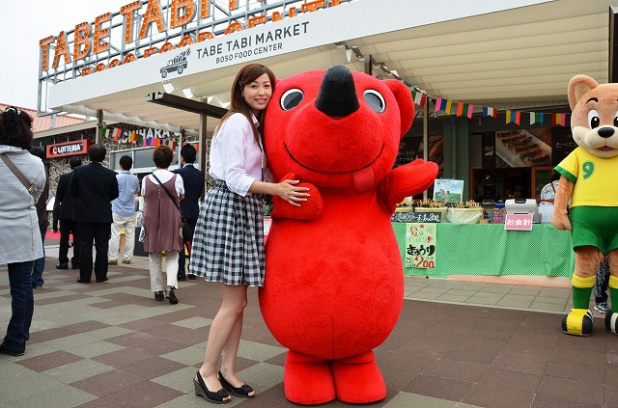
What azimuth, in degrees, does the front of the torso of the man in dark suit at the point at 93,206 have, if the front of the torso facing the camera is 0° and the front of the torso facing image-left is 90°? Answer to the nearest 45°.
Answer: approximately 180°

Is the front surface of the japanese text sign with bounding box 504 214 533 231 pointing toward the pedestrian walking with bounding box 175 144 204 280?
no

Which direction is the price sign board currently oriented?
toward the camera

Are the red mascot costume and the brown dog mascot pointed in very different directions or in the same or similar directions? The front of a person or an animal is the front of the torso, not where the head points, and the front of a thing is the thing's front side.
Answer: same or similar directions

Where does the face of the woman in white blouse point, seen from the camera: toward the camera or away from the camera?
toward the camera

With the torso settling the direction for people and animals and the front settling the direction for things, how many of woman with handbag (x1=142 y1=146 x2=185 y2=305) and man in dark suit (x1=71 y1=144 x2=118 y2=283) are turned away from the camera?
2

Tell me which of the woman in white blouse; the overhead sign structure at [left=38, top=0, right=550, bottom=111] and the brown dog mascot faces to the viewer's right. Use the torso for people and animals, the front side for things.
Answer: the woman in white blouse

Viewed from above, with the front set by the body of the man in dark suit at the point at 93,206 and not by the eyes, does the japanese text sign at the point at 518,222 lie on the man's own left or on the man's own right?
on the man's own right

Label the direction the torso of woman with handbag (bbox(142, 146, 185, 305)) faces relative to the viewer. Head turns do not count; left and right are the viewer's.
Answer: facing away from the viewer

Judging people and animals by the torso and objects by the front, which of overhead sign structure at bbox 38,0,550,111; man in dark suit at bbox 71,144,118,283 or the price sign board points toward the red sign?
the man in dark suit

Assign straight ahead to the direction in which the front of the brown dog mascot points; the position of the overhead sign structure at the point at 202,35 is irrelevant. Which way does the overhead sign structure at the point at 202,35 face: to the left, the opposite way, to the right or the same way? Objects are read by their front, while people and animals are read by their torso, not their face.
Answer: the same way

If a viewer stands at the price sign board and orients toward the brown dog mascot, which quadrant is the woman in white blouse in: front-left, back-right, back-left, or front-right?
front-right

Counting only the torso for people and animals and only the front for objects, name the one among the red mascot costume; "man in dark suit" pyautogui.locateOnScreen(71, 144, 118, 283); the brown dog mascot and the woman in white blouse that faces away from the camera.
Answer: the man in dark suit

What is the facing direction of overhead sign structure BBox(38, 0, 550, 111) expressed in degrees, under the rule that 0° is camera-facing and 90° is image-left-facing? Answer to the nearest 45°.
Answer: approximately 45°

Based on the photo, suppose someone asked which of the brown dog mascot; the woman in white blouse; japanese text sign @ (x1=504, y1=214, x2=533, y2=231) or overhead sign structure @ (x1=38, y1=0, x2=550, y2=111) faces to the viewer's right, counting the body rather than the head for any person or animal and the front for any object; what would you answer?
the woman in white blouse

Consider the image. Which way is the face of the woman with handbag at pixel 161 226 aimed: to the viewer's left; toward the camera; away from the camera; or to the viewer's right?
away from the camera
